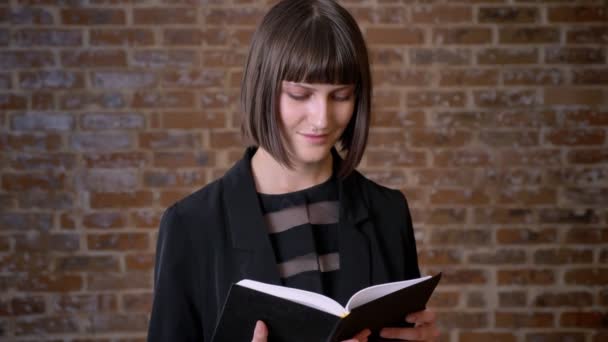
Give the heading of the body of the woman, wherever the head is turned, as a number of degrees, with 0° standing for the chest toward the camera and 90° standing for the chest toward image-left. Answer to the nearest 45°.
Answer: approximately 315°
